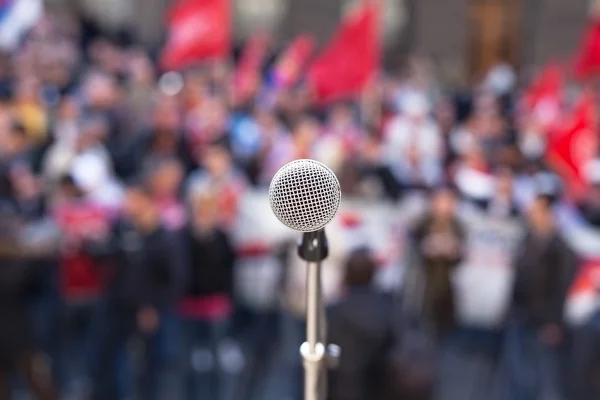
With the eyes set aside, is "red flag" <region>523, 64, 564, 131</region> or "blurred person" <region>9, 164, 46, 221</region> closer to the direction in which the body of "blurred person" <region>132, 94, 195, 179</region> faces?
the blurred person

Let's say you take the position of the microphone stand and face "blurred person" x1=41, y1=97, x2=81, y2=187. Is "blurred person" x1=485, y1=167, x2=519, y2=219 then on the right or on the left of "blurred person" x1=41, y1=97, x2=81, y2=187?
right

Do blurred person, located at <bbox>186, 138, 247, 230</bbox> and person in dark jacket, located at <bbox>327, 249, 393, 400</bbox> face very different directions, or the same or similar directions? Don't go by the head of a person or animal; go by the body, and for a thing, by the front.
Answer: very different directions

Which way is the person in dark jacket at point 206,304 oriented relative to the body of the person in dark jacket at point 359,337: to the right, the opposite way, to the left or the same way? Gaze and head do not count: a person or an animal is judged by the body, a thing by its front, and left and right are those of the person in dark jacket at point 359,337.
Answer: the opposite way

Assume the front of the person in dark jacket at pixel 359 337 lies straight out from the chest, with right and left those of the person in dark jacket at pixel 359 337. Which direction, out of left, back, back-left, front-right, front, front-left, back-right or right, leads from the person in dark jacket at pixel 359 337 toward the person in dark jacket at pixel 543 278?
front-right

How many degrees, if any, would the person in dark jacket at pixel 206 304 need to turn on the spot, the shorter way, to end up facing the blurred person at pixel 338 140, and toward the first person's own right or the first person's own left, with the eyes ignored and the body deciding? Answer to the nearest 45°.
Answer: approximately 135° to the first person's own left

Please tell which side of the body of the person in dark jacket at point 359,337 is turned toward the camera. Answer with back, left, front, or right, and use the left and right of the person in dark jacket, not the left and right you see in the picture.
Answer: back
